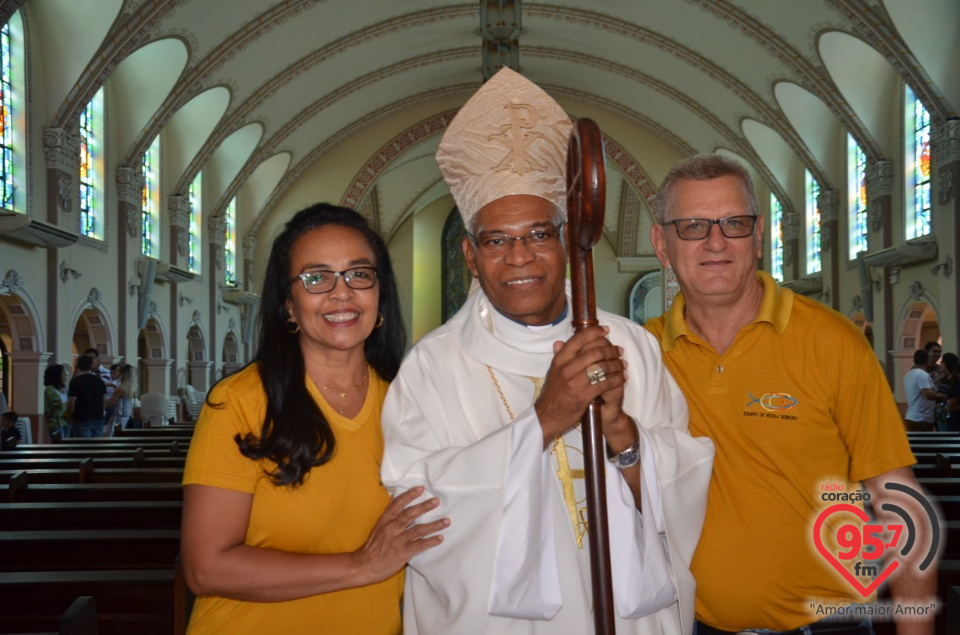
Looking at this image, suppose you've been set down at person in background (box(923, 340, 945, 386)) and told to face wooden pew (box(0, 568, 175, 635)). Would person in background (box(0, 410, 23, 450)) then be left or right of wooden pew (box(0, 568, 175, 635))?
right

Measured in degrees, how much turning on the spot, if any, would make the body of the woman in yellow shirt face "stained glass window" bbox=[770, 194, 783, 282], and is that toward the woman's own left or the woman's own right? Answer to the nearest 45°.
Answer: approximately 90° to the woman's own left

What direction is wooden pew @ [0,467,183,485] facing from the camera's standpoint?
away from the camera

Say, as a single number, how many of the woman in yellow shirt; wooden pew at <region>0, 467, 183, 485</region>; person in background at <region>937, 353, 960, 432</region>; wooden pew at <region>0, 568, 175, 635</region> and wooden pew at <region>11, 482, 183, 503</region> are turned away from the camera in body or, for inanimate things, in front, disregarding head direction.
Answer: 3

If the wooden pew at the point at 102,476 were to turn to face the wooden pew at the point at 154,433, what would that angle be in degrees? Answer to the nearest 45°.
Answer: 0° — it already faces it

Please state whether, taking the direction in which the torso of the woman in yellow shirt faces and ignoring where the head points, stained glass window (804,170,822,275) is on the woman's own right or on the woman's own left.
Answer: on the woman's own left

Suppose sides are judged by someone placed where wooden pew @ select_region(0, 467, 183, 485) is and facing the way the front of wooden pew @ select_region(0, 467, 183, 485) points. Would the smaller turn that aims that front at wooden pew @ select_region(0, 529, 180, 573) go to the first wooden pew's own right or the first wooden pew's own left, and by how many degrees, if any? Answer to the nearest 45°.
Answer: approximately 180°
